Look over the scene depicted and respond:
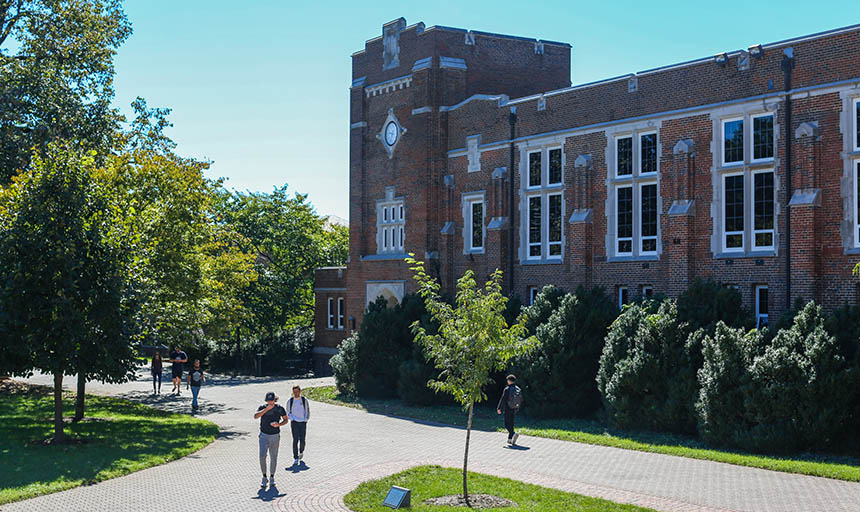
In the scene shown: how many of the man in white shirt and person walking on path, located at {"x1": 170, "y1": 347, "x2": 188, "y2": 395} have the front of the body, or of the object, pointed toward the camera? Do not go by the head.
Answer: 2

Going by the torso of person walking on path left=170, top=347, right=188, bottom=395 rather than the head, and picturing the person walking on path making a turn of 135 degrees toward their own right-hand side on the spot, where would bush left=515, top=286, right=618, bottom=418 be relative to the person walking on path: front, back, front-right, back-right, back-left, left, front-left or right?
back

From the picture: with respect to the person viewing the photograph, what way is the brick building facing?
facing the viewer and to the left of the viewer

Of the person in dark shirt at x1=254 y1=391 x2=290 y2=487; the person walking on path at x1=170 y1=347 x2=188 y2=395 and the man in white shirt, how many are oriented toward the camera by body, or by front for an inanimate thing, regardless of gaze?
3

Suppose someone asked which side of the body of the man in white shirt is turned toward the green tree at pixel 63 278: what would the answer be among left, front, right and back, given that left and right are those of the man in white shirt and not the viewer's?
right

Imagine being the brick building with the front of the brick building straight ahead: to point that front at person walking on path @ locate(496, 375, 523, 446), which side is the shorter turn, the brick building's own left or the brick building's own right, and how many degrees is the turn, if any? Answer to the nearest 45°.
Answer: approximately 45° to the brick building's own left

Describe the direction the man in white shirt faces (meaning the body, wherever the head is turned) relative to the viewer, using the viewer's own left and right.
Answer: facing the viewer

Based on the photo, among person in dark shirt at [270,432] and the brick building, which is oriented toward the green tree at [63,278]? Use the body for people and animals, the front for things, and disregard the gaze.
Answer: the brick building

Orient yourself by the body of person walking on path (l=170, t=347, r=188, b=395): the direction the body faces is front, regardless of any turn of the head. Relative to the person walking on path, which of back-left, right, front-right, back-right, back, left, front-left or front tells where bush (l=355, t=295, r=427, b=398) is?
front-left

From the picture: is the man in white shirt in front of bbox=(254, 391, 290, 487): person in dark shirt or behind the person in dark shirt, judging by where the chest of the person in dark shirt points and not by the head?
behind

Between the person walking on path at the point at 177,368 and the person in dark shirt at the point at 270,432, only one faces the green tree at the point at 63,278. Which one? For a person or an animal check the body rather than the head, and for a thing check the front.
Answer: the person walking on path

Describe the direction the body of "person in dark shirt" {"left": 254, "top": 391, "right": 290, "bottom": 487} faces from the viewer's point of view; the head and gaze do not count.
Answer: toward the camera

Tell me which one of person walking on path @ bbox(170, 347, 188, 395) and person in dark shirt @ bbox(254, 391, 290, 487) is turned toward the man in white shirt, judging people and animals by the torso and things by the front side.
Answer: the person walking on path

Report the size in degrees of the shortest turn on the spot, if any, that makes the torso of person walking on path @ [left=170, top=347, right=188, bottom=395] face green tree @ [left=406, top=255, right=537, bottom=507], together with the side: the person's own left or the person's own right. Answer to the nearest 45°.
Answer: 0° — they already face it
